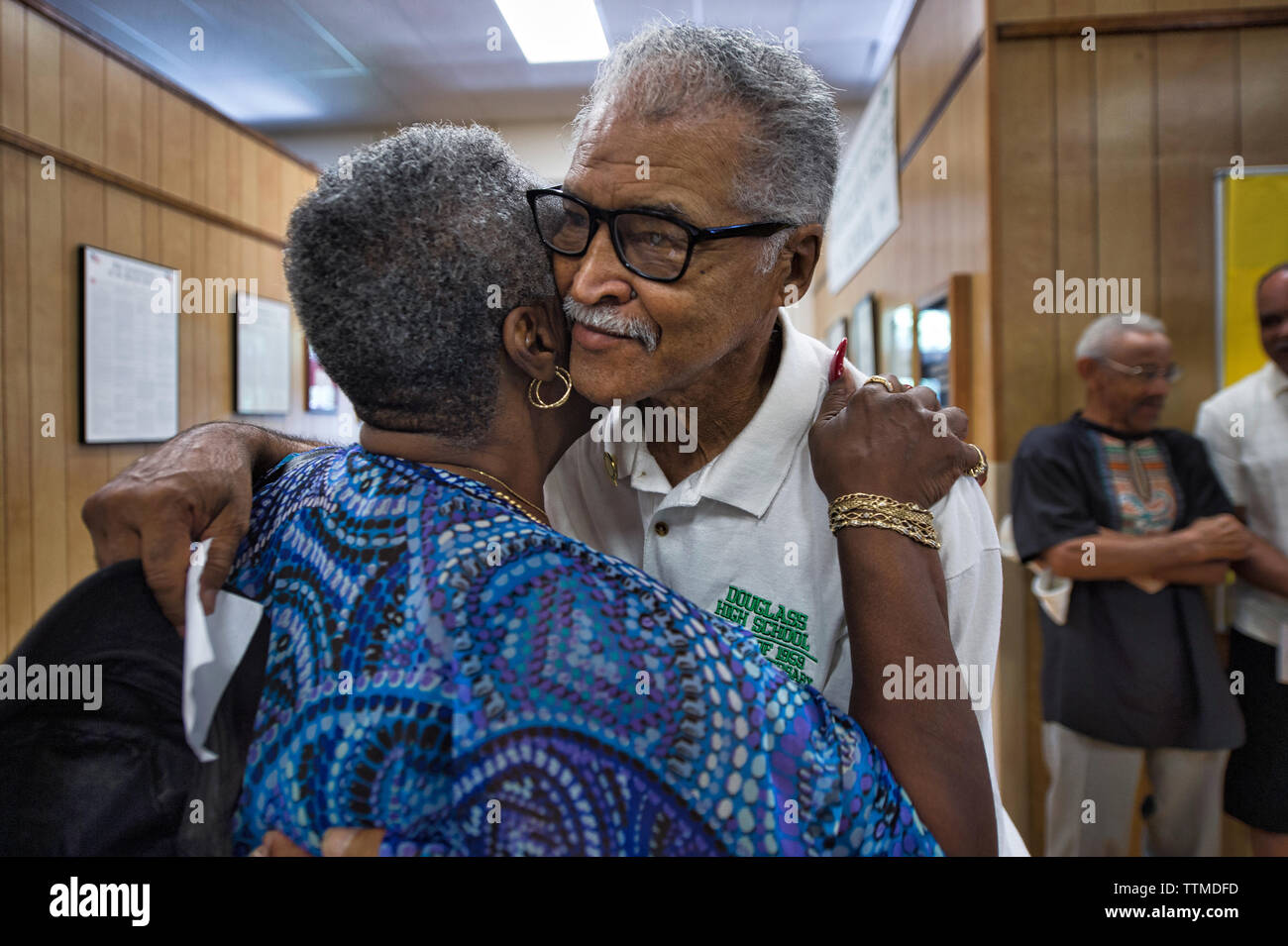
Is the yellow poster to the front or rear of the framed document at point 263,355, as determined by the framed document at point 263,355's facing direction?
to the front

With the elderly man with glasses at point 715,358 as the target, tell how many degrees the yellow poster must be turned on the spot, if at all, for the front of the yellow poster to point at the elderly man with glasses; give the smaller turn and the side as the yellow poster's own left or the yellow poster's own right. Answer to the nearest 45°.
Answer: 0° — it already faces them

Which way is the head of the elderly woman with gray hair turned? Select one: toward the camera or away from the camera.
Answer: away from the camera

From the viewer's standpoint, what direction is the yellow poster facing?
toward the camera

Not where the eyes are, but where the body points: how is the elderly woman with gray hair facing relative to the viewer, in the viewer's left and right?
facing away from the viewer and to the right of the viewer

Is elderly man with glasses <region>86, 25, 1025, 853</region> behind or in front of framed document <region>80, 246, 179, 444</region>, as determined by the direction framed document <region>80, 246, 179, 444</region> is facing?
in front

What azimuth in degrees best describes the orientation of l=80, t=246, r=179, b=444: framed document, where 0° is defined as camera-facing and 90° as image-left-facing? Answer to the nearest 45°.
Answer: approximately 315°
